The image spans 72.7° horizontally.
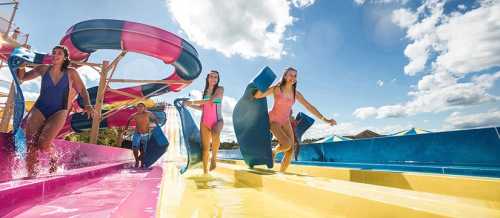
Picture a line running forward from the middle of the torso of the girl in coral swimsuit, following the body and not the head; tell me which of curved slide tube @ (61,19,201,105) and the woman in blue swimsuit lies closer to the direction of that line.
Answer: the woman in blue swimsuit

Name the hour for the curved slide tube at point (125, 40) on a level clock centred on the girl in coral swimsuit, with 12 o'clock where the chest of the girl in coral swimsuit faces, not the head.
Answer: The curved slide tube is roughly at 5 o'clock from the girl in coral swimsuit.

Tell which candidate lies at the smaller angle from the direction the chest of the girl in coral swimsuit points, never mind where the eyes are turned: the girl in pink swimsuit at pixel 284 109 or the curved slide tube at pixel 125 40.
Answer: the girl in pink swimsuit

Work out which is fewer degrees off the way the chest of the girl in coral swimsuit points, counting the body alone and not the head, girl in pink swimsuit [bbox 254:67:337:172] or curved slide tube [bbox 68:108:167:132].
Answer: the girl in pink swimsuit

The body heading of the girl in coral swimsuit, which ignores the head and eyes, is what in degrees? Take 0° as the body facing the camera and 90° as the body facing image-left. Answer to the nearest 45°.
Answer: approximately 0°

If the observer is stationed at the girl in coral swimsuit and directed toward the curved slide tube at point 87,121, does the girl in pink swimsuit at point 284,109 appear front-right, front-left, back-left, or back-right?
back-right

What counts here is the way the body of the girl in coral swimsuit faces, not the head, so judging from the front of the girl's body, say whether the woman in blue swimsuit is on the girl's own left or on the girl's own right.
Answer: on the girl's own right

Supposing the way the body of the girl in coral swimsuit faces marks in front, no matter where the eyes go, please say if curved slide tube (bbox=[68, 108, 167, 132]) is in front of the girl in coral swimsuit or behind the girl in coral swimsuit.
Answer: behind
